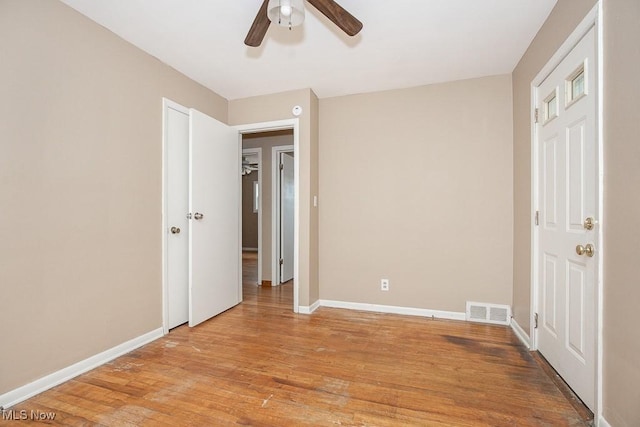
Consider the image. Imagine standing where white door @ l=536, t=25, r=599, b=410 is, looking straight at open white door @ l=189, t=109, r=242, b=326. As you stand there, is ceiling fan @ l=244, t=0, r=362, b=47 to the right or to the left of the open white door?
left

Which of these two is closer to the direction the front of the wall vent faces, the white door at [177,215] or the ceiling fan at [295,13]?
the ceiling fan

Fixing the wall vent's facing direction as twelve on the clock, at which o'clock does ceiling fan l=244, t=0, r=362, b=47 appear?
The ceiling fan is roughly at 1 o'clock from the wall vent.

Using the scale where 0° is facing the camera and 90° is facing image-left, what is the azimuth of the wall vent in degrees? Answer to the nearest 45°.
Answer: approximately 0°

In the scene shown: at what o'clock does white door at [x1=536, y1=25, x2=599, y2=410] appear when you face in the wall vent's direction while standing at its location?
The white door is roughly at 11 o'clock from the wall vent.

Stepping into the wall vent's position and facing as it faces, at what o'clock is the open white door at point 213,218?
The open white door is roughly at 2 o'clock from the wall vent.

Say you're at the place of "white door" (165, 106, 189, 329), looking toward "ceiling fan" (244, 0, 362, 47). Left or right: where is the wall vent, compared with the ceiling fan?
left

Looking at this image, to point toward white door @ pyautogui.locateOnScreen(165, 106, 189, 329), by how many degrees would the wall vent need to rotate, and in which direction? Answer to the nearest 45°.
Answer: approximately 45° to its right
